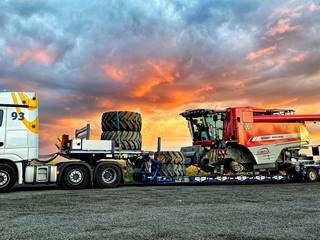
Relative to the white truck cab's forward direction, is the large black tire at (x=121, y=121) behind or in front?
behind

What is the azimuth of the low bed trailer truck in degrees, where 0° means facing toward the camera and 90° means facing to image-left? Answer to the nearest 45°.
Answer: approximately 90°

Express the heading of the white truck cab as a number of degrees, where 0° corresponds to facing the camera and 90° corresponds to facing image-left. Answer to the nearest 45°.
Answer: approximately 90°

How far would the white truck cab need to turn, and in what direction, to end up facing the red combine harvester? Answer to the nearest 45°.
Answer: approximately 180°
